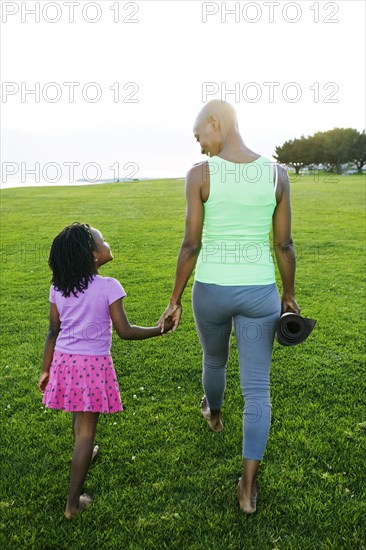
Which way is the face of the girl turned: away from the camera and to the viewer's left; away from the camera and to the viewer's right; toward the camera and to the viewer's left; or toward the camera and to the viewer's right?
away from the camera and to the viewer's right

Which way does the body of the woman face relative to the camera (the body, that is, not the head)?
away from the camera
